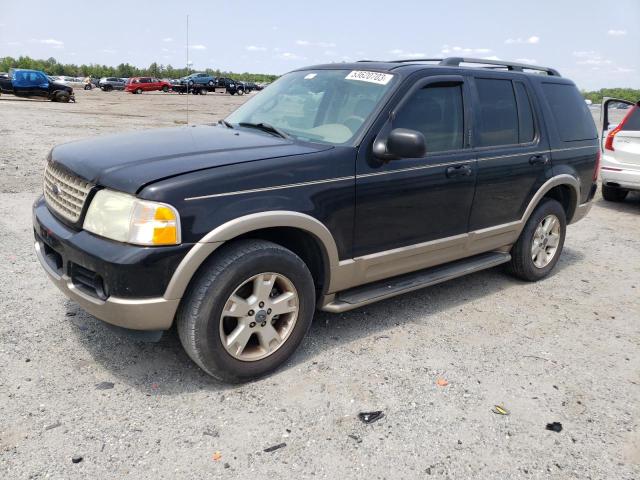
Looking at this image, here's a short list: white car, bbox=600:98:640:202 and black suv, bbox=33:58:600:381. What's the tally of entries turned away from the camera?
1

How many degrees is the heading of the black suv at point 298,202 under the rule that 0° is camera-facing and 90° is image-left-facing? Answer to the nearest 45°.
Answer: approximately 45°

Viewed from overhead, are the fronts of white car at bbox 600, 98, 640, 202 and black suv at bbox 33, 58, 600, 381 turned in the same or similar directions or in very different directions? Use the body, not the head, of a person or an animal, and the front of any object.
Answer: very different directions

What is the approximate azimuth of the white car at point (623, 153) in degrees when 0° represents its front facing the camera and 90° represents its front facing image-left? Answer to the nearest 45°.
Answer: approximately 180°

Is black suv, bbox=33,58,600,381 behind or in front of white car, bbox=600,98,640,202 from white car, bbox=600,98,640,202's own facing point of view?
behind

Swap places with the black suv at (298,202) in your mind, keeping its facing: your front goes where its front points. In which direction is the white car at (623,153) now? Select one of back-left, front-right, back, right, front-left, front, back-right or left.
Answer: back

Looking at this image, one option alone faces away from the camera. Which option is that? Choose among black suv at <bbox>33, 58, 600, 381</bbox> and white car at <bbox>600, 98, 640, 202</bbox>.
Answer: the white car
